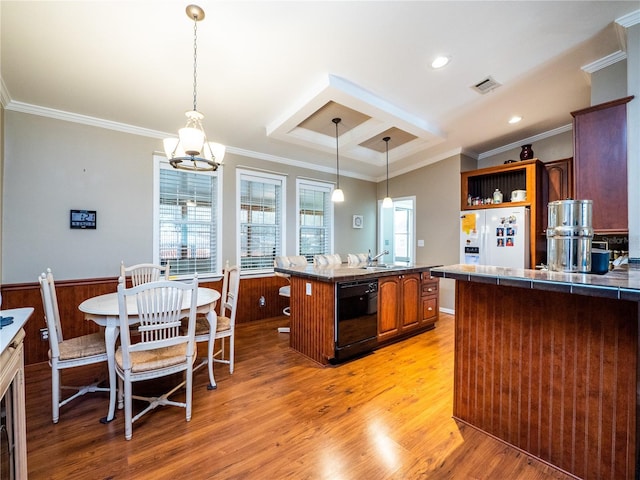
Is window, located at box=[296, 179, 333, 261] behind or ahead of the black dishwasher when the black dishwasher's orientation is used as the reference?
behind

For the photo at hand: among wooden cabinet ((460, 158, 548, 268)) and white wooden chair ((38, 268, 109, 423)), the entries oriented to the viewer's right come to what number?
1

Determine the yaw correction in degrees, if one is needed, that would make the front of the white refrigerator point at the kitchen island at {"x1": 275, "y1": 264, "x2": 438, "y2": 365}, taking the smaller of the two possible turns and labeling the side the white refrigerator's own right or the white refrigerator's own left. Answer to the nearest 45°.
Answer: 0° — it already faces it

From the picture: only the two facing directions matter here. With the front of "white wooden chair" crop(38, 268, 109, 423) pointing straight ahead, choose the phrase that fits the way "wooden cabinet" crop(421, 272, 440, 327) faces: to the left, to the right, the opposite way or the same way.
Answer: to the right

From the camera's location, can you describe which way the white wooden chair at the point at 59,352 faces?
facing to the right of the viewer

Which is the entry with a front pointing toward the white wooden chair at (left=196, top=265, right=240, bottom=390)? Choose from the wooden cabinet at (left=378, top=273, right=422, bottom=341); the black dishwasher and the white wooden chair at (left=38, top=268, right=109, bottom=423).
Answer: the white wooden chair at (left=38, top=268, right=109, bottom=423)

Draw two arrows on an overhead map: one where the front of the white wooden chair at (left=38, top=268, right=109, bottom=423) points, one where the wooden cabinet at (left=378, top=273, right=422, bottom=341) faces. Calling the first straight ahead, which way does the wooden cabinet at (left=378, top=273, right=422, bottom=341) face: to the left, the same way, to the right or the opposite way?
to the right

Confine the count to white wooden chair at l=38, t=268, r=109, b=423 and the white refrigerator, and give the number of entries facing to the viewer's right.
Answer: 1

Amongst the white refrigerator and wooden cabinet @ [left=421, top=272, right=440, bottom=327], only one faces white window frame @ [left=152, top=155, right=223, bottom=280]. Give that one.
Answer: the white refrigerator

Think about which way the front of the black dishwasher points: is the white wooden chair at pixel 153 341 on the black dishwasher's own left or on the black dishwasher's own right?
on the black dishwasher's own right

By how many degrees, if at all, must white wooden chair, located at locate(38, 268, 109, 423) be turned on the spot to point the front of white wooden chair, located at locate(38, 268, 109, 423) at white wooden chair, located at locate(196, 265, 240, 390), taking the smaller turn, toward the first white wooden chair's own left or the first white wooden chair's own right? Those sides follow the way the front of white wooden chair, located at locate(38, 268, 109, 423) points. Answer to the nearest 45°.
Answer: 0° — it already faces it
